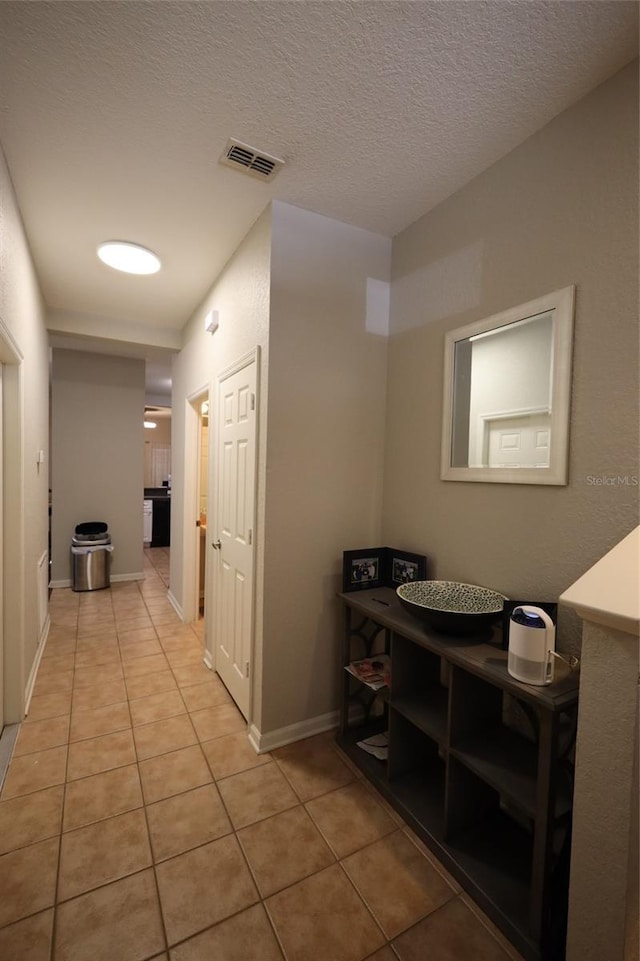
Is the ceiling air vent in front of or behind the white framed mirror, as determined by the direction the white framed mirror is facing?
in front

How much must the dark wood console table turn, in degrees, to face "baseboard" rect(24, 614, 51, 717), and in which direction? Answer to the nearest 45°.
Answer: approximately 45° to its right

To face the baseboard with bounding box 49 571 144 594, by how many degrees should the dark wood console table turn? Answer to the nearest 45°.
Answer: approximately 90° to its right

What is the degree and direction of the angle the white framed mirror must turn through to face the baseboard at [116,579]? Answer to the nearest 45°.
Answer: approximately 45° to its right

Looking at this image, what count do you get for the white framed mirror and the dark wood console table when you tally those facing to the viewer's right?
0

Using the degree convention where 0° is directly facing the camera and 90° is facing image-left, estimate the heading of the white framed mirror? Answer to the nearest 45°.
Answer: approximately 45°
